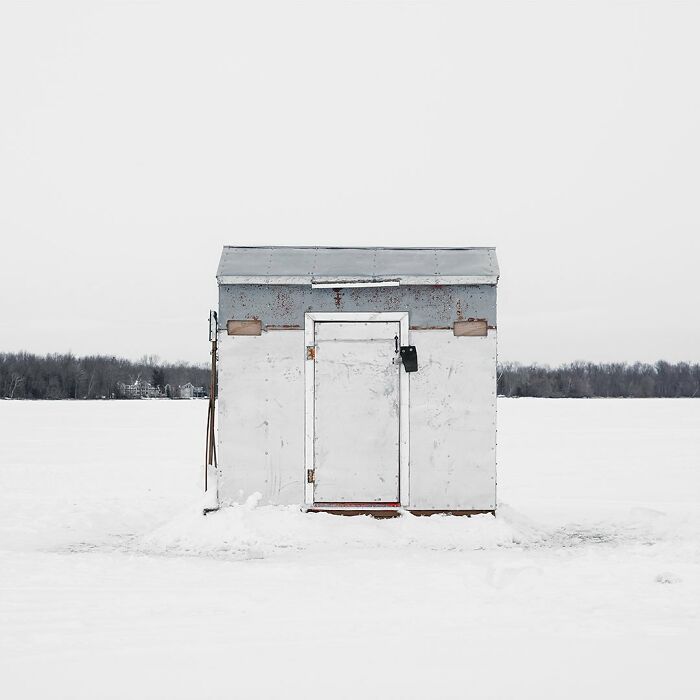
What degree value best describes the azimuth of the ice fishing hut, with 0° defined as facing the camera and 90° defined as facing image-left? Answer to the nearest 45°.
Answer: approximately 0°
